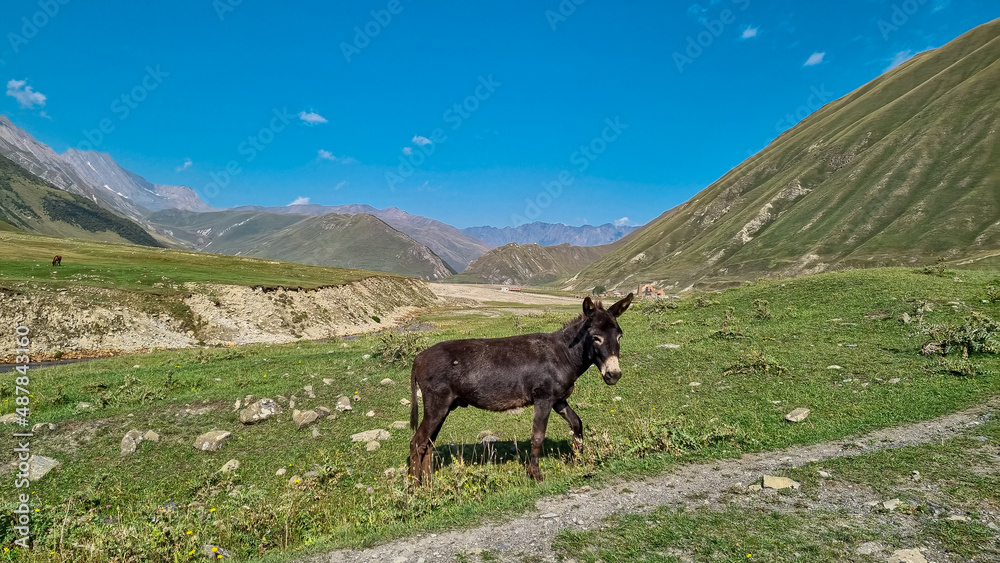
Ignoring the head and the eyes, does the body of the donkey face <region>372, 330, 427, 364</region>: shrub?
no

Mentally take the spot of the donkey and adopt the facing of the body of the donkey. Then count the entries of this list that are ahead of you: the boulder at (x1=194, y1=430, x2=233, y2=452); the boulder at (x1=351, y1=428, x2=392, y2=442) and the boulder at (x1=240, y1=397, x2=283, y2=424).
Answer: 0

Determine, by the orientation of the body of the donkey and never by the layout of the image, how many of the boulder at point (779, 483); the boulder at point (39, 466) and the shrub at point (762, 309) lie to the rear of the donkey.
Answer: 1

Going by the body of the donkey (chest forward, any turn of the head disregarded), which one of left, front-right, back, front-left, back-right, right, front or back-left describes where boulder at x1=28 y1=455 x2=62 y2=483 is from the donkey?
back

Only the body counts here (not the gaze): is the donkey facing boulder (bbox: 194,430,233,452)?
no

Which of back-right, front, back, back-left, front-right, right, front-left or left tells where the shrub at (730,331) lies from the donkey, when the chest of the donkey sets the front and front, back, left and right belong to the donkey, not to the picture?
front-left

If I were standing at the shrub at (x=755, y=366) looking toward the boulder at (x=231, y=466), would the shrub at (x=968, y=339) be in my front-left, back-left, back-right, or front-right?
back-left

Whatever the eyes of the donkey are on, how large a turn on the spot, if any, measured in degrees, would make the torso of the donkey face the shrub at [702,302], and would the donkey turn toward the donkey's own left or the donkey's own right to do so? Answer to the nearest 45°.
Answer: approximately 45° to the donkey's own left

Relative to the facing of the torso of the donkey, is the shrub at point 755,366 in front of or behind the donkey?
in front

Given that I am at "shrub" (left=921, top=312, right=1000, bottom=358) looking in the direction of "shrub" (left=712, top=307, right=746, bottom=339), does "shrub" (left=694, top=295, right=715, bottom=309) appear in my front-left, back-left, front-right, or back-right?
front-right

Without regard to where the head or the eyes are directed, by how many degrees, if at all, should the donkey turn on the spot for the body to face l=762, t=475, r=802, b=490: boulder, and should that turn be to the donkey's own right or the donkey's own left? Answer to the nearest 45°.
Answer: approximately 45° to the donkey's own right

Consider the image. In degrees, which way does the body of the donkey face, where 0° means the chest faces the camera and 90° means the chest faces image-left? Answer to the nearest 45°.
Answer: approximately 270°
